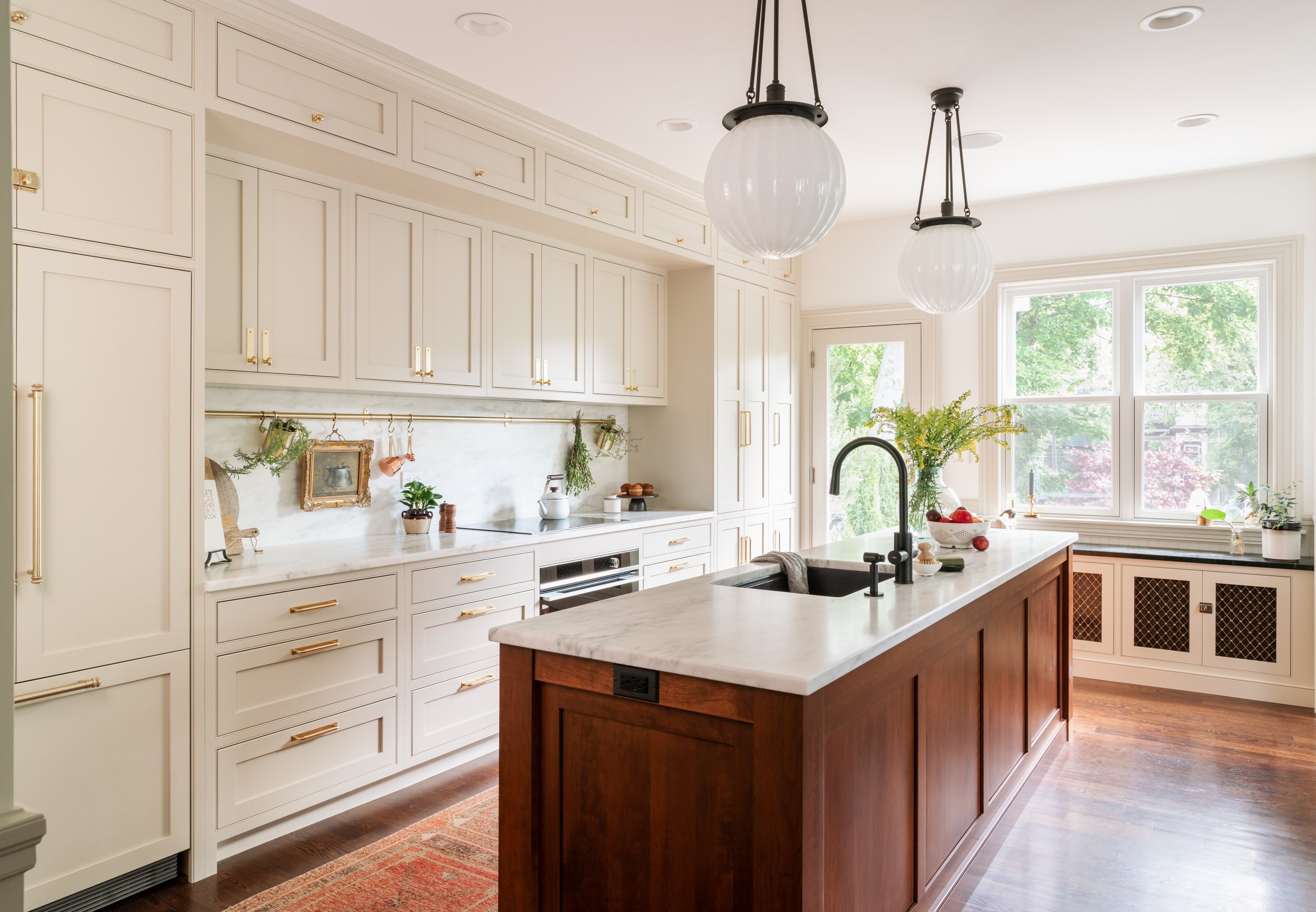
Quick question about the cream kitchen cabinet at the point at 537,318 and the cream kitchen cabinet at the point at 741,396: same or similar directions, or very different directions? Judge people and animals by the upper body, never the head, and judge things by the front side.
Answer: same or similar directions

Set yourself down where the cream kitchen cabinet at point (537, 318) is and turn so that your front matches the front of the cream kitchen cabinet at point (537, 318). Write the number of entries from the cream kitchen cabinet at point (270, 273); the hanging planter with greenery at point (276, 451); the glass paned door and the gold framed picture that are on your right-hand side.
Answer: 3

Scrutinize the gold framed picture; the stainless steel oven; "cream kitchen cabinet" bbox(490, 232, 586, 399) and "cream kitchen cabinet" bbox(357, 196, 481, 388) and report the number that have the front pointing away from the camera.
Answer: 0

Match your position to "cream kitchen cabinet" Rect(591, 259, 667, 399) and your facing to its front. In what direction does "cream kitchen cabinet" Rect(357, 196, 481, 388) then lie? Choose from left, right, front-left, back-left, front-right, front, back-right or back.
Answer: right

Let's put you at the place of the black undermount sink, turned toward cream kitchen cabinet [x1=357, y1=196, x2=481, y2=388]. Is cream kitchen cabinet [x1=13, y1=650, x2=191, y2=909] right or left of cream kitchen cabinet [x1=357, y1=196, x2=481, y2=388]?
left

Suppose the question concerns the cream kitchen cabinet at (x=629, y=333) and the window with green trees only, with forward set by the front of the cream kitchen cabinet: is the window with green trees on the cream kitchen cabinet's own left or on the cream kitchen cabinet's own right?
on the cream kitchen cabinet's own left

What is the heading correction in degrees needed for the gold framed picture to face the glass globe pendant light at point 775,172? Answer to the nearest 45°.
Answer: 0° — it already faces it

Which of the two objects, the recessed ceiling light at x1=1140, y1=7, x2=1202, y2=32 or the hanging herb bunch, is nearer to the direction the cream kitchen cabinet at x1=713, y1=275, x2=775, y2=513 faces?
the recessed ceiling light

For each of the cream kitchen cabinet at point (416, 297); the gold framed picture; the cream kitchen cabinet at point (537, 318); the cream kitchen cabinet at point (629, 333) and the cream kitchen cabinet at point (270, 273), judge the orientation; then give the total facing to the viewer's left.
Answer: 0

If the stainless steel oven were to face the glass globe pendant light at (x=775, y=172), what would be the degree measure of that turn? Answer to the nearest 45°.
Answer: approximately 45° to its right

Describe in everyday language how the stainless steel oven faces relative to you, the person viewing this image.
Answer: facing the viewer and to the right of the viewer

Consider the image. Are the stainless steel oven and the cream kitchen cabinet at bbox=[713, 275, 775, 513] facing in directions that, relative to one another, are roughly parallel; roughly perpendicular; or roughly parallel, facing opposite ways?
roughly parallel

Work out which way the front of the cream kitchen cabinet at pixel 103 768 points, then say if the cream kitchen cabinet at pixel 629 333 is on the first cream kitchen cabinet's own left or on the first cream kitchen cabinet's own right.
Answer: on the first cream kitchen cabinet's own left

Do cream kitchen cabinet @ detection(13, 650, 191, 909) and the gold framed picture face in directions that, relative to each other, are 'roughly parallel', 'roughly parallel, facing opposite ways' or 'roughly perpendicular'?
roughly parallel

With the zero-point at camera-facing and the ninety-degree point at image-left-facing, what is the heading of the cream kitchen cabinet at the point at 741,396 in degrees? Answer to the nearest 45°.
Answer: approximately 315°

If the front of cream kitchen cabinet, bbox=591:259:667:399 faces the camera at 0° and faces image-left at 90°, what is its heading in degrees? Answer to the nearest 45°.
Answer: approximately 315°

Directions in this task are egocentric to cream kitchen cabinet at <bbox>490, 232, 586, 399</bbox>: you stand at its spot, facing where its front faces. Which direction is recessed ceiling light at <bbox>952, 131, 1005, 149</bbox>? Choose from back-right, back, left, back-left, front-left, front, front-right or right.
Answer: front-left

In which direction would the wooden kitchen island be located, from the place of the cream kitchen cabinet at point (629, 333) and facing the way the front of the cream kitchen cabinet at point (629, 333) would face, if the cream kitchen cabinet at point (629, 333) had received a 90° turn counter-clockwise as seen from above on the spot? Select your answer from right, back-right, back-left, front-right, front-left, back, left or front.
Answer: back-right

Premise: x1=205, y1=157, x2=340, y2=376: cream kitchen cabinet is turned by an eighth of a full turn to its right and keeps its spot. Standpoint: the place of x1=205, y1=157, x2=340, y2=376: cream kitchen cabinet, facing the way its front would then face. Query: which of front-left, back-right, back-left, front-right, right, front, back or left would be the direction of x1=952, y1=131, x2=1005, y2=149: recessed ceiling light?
left
